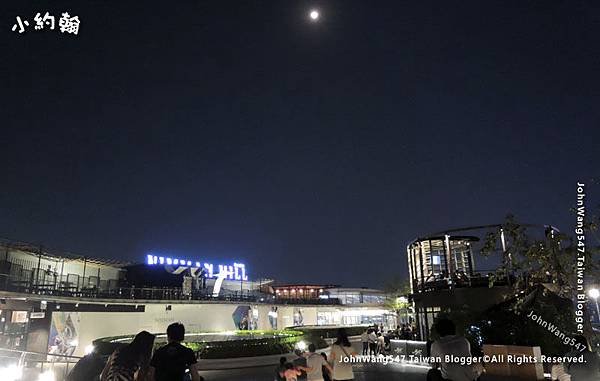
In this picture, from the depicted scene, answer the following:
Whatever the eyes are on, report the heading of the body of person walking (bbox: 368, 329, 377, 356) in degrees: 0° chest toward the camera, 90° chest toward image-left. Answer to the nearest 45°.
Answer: approximately 180°

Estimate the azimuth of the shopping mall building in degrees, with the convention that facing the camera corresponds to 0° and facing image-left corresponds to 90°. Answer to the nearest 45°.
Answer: approximately 315°

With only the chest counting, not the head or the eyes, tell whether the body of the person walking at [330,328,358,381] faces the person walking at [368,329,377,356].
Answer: yes

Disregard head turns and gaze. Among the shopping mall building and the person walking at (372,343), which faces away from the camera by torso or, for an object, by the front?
the person walking

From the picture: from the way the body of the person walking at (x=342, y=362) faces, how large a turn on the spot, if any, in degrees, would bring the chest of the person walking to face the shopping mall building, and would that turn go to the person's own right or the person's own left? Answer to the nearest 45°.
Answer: approximately 45° to the person's own left

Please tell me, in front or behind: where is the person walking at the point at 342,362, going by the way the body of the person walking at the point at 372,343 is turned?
behind

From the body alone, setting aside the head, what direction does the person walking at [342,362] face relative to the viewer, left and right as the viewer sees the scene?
facing away from the viewer

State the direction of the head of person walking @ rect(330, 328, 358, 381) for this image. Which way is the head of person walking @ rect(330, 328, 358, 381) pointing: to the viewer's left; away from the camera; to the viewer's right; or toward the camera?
away from the camera

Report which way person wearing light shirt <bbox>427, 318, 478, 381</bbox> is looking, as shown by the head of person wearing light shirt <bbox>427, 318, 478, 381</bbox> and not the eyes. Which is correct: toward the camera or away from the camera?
away from the camera

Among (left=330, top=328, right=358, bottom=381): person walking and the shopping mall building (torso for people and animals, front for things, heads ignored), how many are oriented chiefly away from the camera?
1

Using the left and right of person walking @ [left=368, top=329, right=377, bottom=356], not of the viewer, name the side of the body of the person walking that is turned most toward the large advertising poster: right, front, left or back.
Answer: left
